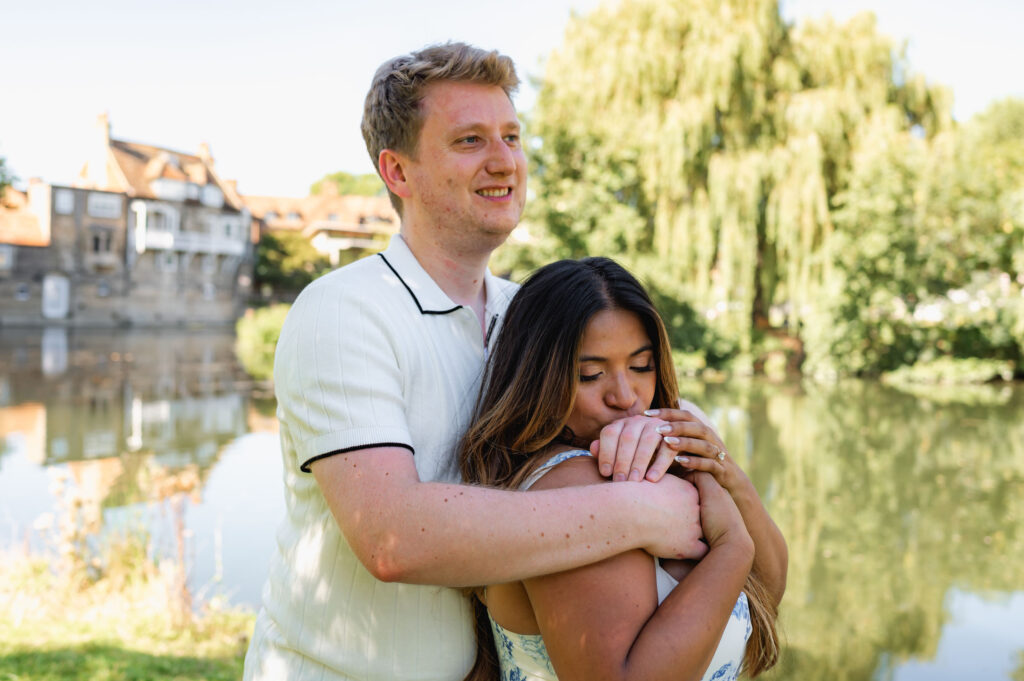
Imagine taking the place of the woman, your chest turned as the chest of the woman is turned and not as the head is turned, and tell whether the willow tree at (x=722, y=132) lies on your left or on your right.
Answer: on your left

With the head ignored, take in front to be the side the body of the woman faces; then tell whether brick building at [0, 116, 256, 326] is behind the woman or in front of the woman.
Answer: behind

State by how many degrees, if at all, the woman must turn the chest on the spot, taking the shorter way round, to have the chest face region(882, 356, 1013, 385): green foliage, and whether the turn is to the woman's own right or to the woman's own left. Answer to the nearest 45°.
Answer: approximately 135° to the woman's own left

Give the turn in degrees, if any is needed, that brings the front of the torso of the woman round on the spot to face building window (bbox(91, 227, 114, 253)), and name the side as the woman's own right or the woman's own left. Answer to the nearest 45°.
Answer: approximately 180°

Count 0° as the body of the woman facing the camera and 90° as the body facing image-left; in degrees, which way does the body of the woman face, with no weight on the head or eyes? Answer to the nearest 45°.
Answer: approximately 315°

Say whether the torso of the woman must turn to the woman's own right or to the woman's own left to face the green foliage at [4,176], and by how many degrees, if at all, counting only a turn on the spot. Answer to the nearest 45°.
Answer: approximately 180°
